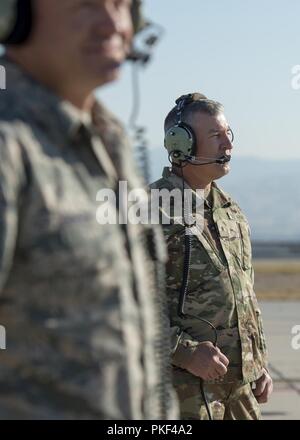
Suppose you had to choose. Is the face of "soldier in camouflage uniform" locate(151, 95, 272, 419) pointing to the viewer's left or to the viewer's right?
to the viewer's right

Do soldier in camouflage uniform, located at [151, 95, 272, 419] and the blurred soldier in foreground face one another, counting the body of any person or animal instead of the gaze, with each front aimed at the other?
no

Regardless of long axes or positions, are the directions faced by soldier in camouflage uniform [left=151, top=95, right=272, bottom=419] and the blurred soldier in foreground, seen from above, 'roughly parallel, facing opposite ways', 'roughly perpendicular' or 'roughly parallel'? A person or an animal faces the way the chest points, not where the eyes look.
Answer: roughly parallel

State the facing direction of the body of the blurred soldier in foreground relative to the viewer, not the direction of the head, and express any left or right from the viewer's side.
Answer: facing the viewer and to the right of the viewer

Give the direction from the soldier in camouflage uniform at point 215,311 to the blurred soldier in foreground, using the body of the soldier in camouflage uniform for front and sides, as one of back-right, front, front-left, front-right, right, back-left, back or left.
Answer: front-right

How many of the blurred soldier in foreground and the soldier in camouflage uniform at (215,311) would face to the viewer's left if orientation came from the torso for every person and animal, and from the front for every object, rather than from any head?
0

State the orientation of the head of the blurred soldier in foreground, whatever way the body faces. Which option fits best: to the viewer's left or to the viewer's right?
to the viewer's right

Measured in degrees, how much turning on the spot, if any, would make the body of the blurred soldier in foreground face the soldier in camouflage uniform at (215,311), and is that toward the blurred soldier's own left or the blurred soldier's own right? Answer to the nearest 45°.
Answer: approximately 135° to the blurred soldier's own left
